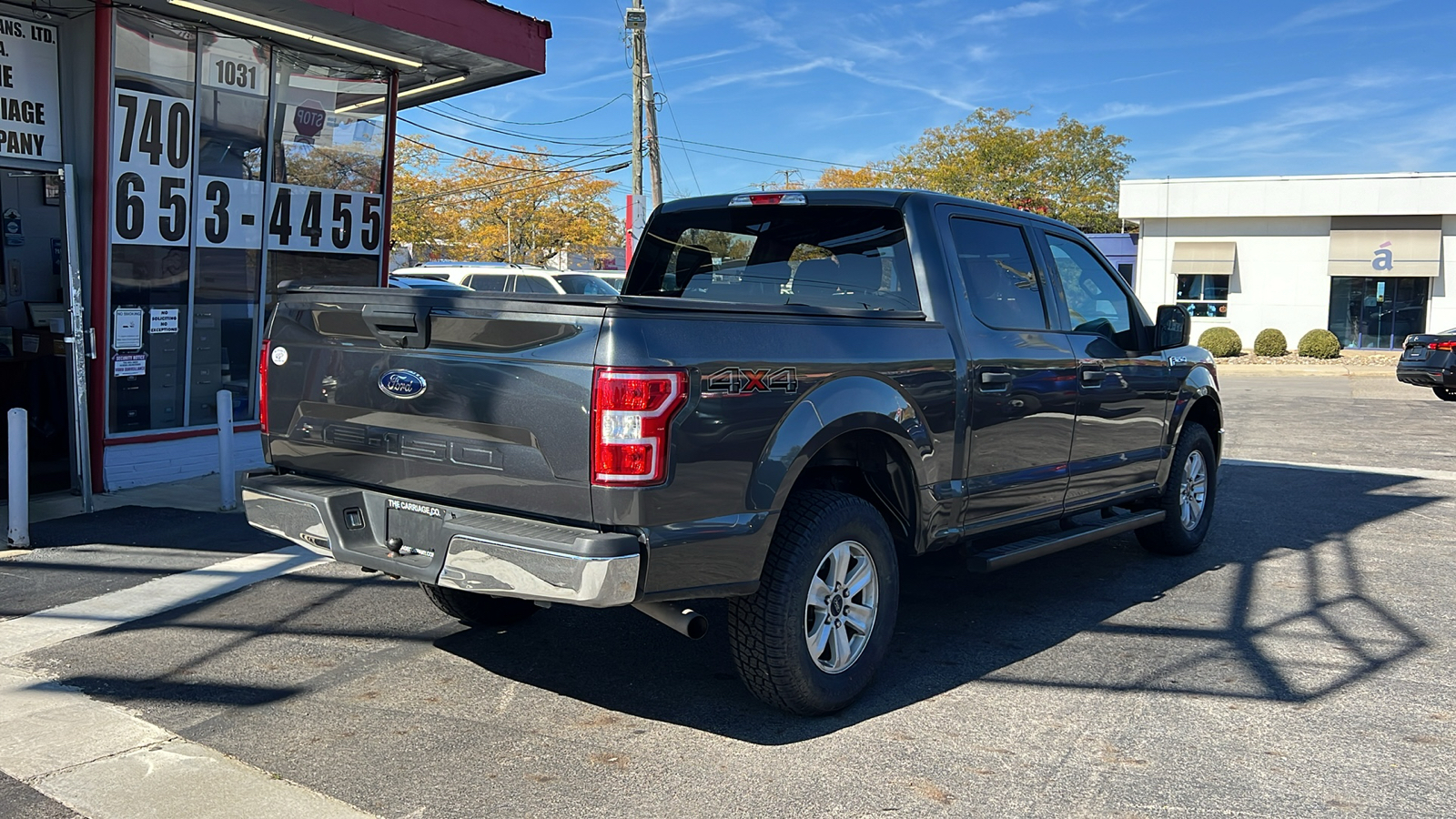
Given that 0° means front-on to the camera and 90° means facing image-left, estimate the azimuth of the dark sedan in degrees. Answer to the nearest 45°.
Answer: approximately 225°

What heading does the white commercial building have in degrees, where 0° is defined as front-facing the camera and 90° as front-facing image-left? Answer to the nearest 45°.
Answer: approximately 0°

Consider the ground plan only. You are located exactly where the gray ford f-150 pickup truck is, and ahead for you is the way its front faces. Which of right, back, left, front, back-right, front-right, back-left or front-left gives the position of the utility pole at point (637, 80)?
front-left

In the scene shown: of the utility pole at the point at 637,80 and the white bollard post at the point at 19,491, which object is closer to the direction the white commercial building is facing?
the white bollard post

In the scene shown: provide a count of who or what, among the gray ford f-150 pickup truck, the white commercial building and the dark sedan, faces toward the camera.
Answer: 1

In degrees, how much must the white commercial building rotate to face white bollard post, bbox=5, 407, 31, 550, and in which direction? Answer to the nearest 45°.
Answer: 0° — it already faces it

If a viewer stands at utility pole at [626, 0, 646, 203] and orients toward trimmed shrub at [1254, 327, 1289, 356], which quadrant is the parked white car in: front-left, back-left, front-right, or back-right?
back-right

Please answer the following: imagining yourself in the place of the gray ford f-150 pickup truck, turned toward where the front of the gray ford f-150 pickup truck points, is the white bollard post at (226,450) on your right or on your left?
on your left

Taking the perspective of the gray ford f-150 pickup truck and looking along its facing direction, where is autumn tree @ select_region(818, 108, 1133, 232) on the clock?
The autumn tree is roughly at 11 o'clock from the gray ford f-150 pickup truck.

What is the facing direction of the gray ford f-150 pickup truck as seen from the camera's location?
facing away from the viewer and to the right of the viewer

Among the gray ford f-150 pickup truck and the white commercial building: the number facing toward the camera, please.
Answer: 1

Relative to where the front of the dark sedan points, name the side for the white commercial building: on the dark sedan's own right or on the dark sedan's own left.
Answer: on the dark sedan's own left

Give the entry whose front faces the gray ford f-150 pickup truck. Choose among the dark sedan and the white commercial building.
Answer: the white commercial building
